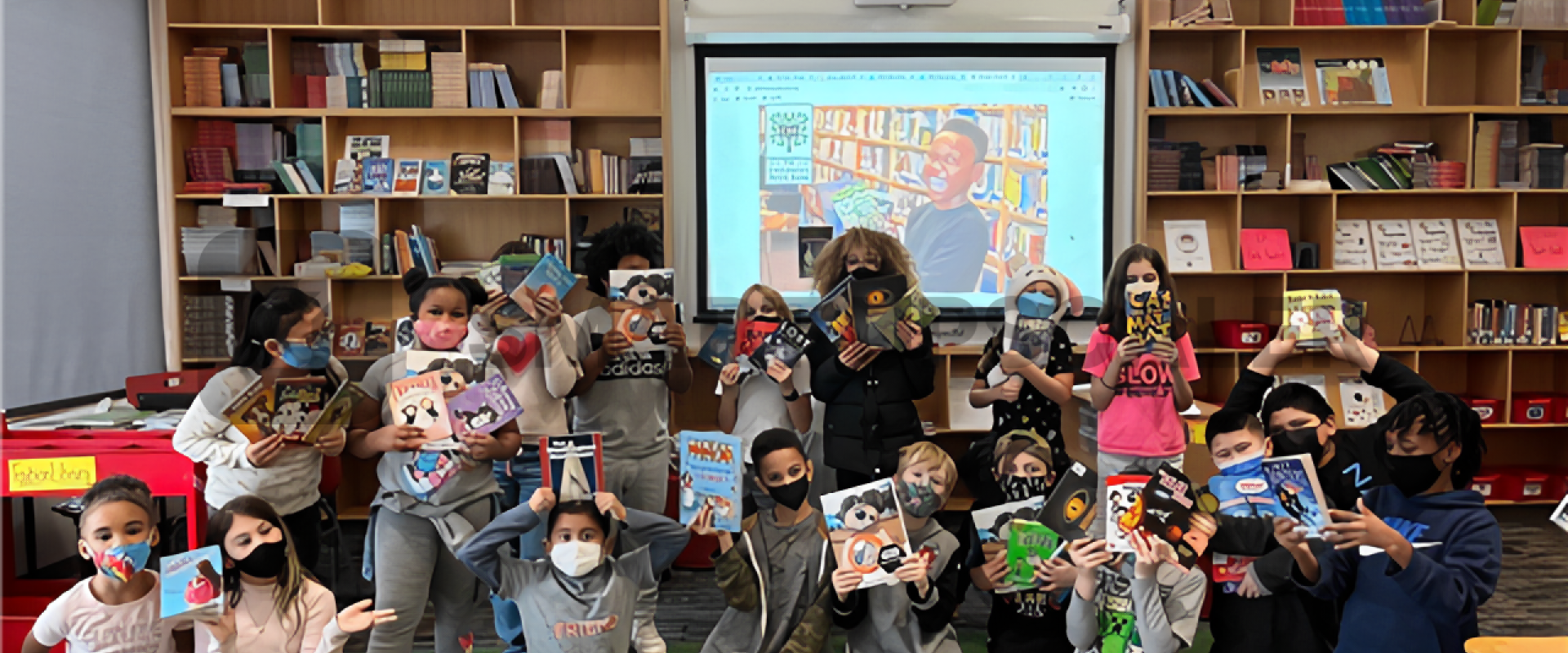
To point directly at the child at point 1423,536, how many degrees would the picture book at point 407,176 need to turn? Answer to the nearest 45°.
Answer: approximately 45° to its left

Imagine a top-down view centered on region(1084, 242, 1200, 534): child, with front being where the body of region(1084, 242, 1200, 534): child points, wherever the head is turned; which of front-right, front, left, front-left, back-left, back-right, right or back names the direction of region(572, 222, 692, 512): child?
right

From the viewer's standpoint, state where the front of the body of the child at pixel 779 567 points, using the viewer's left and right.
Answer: facing the viewer

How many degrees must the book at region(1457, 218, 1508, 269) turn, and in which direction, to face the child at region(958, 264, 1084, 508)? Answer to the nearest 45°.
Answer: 0° — it already faces them

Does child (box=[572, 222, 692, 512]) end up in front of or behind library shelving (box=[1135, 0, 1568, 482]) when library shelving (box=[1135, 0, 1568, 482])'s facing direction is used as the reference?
in front

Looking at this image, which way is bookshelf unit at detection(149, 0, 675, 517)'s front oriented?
toward the camera

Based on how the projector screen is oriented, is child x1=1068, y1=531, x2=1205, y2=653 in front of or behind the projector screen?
in front

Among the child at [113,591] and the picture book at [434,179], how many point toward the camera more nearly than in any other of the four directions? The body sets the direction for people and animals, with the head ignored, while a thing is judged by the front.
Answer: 2
